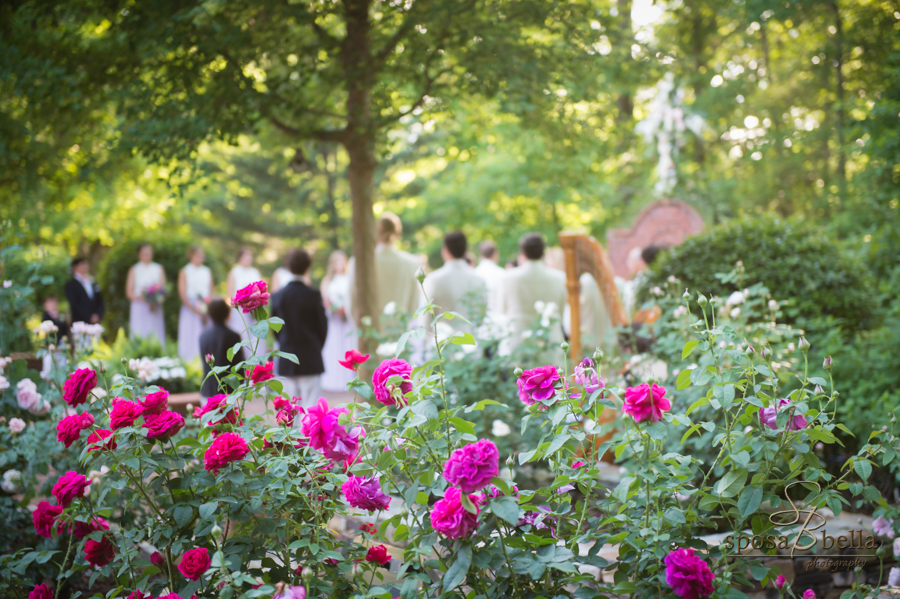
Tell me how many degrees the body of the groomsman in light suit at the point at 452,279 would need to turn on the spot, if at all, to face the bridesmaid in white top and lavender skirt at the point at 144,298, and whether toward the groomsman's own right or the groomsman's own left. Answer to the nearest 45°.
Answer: approximately 45° to the groomsman's own left

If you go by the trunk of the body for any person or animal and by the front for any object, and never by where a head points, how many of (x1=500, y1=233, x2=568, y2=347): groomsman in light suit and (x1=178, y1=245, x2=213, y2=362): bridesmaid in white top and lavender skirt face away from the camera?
1

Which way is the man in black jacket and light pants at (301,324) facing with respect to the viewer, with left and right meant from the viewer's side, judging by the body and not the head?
facing away from the viewer

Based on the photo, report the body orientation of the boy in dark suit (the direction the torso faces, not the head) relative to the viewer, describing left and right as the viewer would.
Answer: facing away from the viewer

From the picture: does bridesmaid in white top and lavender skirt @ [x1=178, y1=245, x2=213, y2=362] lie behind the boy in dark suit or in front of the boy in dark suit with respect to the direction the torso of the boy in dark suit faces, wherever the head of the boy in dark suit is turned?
in front

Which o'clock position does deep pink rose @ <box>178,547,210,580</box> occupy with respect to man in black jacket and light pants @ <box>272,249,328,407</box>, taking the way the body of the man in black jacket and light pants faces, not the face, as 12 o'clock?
The deep pink rose is roughly at 6 o'clock from the man in black jacket and light pants.

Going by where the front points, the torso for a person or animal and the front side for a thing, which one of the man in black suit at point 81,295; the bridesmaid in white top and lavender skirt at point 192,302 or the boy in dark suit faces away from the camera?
the boy in dark suit

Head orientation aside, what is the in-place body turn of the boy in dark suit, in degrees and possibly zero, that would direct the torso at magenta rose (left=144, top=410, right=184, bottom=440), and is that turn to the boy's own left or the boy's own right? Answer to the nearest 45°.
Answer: approximately 180°

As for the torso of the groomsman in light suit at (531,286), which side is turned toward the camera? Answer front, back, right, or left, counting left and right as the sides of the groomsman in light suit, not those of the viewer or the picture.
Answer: back

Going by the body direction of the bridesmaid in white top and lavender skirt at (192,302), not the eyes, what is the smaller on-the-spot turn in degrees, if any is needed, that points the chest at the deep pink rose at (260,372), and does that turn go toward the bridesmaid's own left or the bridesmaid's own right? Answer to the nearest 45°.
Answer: approximately 45° to the bridesmaid's own right

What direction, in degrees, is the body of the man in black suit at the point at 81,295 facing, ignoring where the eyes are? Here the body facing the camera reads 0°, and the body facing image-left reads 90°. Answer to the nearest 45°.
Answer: approximately 315°

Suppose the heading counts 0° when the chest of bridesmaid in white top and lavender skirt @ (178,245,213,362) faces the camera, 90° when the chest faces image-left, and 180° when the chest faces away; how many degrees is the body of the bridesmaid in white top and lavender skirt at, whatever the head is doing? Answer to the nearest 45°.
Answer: approximately 315°

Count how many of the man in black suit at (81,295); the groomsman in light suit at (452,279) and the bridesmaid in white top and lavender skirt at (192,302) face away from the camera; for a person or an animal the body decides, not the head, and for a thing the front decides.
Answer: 1

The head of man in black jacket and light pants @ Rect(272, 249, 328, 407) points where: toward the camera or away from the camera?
away from the camera

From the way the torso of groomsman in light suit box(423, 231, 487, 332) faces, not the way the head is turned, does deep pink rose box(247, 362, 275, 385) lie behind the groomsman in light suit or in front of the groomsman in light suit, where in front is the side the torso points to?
behind

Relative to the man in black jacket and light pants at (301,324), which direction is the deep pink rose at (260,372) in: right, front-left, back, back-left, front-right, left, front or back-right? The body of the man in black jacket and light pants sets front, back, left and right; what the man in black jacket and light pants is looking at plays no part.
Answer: back
